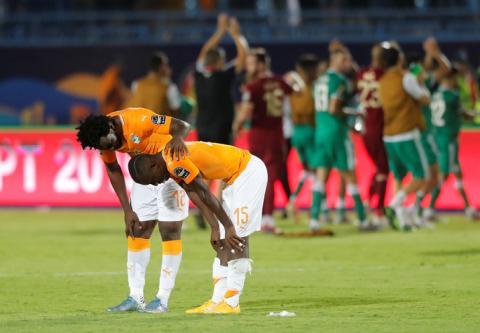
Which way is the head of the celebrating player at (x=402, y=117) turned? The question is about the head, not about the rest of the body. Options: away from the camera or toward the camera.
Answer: away from the camera

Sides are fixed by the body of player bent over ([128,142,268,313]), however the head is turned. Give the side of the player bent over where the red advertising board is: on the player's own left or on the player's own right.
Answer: on the player's own right

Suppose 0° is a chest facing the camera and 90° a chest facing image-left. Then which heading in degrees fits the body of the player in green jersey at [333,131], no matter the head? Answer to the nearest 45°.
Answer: approximately 225°

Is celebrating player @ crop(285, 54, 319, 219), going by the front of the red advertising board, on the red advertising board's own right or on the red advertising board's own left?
on the red advertising board's own left

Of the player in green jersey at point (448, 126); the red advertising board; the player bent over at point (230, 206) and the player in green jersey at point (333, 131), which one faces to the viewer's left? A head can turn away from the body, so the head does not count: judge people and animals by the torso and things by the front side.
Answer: the player bent over

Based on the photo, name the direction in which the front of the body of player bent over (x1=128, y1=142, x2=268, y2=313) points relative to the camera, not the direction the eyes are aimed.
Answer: to the viewer's left

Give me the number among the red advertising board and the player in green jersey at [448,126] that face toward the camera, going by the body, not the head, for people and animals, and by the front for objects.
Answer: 1
